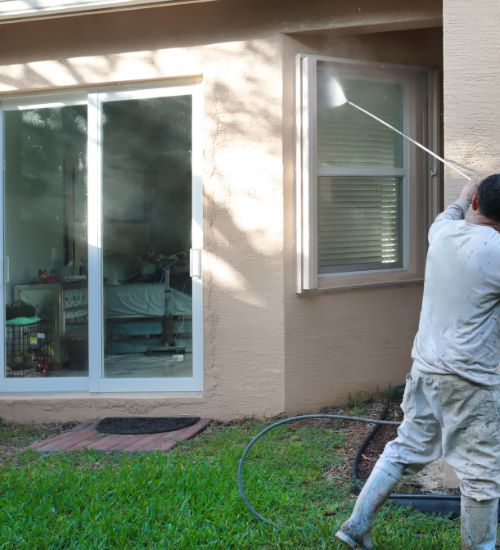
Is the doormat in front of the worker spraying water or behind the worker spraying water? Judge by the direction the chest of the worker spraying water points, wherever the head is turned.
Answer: in front

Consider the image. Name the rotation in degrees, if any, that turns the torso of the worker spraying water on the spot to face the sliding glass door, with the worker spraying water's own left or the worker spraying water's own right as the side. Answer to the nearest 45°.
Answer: approximately 45° to the worker spraying water's own left

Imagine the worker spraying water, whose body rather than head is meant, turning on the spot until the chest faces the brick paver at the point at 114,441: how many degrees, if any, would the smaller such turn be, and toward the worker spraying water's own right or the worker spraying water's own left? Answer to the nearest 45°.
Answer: approximately 45° to the worker spraying water's own left

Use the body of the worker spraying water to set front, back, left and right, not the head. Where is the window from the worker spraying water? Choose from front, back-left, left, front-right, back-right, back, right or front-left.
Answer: front

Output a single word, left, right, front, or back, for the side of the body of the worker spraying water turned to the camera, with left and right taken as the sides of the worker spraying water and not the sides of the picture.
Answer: back
